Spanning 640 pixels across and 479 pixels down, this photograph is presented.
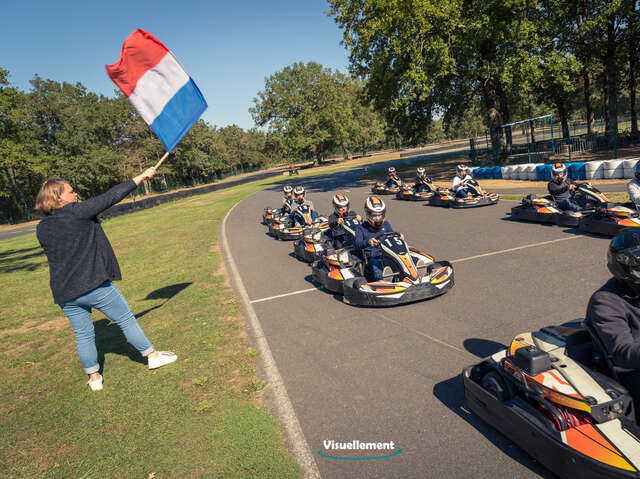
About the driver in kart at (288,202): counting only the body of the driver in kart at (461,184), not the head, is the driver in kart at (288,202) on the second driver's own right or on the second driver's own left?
on the second driver's own right

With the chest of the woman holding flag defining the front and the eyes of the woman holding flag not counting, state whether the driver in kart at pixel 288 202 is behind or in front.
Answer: in front

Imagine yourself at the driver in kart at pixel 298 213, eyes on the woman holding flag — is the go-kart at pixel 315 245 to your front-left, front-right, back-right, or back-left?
front-left

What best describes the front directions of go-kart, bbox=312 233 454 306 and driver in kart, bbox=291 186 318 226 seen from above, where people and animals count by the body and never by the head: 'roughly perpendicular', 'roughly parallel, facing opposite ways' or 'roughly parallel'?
roughly parallel

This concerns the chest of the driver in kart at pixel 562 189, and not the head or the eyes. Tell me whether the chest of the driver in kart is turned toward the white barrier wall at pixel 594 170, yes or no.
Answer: no

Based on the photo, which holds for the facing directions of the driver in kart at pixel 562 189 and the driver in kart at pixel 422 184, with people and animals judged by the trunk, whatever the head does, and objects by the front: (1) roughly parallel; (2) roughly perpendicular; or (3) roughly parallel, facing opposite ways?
roughly parallel

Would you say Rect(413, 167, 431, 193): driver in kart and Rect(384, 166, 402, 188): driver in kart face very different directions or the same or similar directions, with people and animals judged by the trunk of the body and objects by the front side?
same or similar directions

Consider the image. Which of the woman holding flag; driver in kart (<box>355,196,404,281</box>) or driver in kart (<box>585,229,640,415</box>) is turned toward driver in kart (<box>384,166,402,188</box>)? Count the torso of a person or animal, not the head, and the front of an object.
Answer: the woman holding flag

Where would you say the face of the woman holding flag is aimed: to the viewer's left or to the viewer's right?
to the viewer's right
